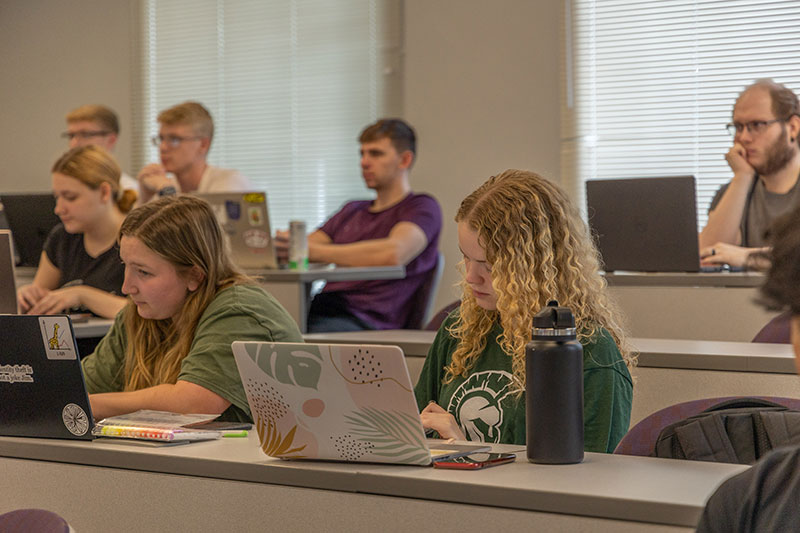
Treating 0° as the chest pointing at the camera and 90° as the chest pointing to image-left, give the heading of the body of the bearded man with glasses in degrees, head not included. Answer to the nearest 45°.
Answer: approximately 45°

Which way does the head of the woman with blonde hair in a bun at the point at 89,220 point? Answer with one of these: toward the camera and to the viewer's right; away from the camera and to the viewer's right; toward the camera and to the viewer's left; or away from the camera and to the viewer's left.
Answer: toward the camera and to the viewer's left

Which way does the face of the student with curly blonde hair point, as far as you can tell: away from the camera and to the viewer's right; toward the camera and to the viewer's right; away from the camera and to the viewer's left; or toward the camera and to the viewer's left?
toward the camera and to the viewer's left

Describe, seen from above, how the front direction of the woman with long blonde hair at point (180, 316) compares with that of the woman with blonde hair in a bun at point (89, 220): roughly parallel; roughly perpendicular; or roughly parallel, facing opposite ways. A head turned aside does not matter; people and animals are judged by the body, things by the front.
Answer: roughly parallel

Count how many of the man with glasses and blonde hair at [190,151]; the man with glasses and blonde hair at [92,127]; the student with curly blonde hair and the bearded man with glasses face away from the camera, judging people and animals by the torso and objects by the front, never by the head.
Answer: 0

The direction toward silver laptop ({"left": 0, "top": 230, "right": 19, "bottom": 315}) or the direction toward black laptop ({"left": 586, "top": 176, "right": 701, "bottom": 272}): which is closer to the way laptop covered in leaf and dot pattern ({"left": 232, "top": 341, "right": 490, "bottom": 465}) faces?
the black laptop

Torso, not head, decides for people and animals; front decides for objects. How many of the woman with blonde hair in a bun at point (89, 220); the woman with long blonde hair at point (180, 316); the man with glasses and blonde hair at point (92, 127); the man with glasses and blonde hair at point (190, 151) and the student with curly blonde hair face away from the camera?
0

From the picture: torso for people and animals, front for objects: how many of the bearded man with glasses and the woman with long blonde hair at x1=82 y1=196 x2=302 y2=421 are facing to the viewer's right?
0

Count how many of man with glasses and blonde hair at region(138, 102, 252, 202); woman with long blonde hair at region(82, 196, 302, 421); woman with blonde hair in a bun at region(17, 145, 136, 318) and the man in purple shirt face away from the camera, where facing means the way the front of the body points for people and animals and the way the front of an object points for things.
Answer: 0

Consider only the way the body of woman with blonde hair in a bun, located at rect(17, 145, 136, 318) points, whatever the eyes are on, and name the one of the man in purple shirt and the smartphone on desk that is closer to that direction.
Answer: the smartphone on desk

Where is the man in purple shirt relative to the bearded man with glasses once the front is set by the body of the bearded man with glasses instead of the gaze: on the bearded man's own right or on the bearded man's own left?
on the bearded man's own right

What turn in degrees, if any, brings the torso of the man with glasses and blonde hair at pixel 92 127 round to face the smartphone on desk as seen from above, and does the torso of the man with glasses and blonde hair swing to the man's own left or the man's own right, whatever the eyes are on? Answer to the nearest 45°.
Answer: approximately 45° to the man's own left

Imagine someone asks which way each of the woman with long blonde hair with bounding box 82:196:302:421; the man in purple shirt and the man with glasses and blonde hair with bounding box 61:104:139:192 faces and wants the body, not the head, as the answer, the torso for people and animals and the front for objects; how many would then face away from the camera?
0

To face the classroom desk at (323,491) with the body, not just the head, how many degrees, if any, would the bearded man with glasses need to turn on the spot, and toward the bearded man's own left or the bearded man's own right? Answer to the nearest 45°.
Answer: approximately 45° to the bearded man's own left

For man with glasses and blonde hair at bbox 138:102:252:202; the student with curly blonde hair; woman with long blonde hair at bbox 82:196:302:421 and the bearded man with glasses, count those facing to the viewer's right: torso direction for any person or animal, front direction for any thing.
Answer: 0

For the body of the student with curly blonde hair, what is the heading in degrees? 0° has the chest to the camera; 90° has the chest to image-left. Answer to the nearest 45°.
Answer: approximately 45°

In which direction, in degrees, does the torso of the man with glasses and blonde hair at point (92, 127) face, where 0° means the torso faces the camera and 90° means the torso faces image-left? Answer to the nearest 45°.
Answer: approximately 45°

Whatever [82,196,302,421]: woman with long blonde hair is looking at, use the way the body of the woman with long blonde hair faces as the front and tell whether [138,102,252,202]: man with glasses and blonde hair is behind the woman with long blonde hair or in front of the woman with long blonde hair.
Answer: behind

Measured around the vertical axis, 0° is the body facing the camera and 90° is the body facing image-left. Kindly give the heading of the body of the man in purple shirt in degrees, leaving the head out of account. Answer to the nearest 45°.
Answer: approximately 45°

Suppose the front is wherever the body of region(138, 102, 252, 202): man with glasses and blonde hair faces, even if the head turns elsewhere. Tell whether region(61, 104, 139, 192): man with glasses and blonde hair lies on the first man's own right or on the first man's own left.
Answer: on the first man's own right
